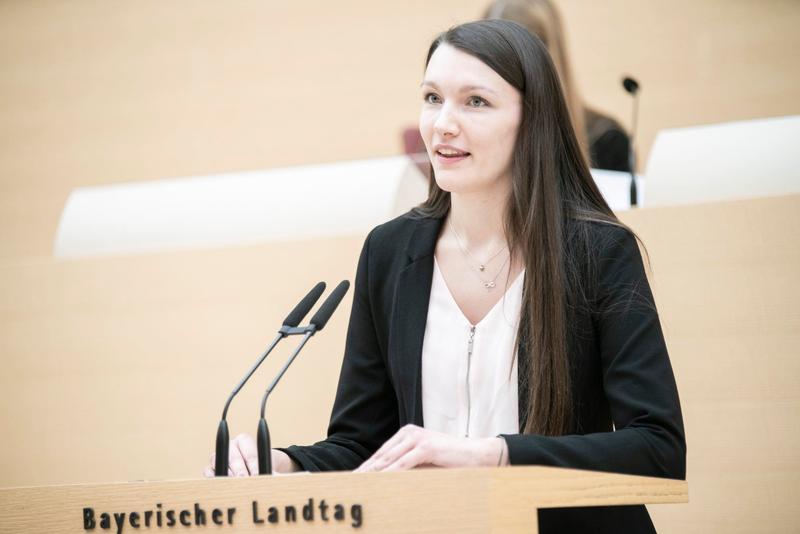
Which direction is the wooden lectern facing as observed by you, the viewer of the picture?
facing the viewer and to the left of the viewer

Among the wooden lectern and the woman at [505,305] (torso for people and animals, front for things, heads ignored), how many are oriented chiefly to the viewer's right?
0

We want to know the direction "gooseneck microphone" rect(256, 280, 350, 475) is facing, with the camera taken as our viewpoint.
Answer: facing to the right of the viewer

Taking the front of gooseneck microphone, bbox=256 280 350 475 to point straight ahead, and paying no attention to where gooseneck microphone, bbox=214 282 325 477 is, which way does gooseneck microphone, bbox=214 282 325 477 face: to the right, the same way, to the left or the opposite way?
the same way

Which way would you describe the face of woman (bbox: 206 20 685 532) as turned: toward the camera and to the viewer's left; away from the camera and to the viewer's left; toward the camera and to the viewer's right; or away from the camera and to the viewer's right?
toward the camera and to the viewer's left

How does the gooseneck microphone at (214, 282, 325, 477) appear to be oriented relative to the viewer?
to the viewer's right

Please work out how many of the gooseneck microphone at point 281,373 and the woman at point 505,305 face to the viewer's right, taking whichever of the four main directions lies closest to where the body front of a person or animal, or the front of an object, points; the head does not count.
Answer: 1
